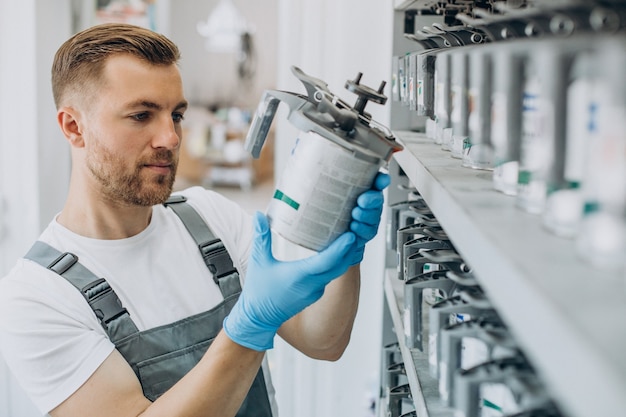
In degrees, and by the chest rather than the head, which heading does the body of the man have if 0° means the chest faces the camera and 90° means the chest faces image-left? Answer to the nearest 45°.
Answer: approximately 315°

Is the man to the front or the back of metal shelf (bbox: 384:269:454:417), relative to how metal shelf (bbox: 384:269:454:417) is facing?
to the front

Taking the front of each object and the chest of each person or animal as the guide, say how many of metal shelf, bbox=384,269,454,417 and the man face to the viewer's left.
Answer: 1

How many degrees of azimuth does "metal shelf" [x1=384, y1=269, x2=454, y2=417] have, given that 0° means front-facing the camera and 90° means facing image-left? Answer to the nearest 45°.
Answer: approximately 90°

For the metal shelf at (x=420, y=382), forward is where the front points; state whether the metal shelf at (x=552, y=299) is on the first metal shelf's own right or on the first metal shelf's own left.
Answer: on the first metal shelf's own left

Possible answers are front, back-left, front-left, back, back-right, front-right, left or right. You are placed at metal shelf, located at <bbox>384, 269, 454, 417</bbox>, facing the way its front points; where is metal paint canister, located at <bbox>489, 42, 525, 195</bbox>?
left

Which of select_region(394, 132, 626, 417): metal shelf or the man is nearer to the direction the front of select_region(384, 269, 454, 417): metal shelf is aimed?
the man

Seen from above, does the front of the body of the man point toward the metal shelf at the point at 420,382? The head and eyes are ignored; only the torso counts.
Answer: yes
